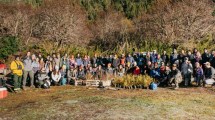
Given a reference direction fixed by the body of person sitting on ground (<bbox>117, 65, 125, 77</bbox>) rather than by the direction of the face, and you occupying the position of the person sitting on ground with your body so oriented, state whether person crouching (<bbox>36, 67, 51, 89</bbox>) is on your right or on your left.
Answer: on your right

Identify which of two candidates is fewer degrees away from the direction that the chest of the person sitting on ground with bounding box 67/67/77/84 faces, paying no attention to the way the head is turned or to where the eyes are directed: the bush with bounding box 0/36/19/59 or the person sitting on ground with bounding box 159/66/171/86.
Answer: the person sitting on ground

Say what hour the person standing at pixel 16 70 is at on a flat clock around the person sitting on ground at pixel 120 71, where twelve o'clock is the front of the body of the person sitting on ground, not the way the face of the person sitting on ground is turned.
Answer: The person standing is roughly at 2 o'clock from the person sitting on ground.

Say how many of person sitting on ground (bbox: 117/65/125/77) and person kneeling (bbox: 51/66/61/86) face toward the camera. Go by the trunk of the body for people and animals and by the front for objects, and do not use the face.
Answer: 2

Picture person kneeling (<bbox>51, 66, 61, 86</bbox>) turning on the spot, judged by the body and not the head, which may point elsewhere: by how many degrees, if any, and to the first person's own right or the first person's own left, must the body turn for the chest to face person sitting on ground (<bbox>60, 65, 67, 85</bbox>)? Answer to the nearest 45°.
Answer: approximately 135° to the first person's own left

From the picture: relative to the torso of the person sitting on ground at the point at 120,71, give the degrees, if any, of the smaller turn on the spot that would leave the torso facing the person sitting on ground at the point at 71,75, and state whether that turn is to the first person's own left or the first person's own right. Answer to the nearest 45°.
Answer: approximately 90° to the first person's own right

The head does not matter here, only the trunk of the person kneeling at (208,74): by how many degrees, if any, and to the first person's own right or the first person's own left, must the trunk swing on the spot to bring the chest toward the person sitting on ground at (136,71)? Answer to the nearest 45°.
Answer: approximately 45° to the first person's own right

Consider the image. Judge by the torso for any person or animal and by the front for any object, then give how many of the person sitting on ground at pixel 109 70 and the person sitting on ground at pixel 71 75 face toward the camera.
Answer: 2

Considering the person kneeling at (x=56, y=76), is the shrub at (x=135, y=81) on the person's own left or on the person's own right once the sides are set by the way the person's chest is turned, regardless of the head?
on the person's own left
